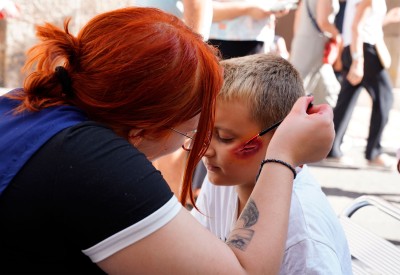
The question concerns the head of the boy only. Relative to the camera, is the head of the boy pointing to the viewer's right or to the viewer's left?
to the viewer's left

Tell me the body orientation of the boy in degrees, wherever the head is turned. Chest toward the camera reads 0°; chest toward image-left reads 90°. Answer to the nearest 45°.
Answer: approximately 45°

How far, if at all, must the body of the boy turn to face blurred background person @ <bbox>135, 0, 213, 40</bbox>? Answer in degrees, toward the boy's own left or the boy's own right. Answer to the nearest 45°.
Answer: approximately 135° to the boy's own right

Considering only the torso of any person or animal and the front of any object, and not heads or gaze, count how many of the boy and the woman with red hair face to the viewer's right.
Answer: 1

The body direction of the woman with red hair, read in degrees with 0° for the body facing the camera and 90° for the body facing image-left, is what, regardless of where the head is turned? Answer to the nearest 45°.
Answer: approximately 270°

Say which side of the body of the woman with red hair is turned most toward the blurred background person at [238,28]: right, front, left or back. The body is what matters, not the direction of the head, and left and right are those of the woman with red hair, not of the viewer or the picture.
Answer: left

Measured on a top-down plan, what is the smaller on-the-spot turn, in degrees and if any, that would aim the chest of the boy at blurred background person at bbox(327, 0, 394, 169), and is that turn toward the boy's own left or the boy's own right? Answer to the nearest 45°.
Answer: approximately 135° to the boy's own right

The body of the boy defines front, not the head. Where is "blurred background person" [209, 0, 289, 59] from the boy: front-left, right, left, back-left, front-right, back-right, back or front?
back-right

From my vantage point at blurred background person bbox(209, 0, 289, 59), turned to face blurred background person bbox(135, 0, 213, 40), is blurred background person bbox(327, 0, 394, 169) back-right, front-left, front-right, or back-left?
back-left

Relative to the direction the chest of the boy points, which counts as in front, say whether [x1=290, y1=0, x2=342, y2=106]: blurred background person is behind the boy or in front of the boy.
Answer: behind
